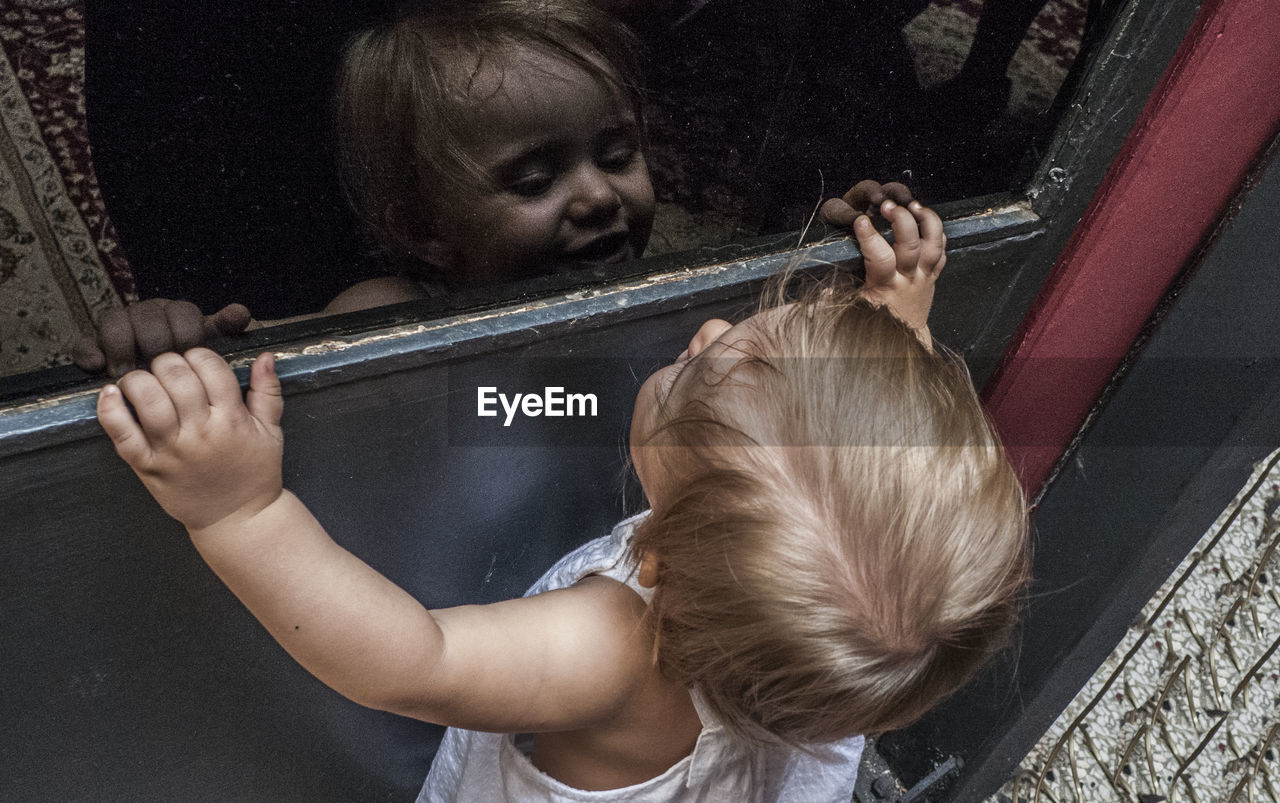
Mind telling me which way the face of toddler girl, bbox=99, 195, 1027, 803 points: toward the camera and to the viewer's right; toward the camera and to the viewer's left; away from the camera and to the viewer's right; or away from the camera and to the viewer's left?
away from the camera and to the viewer's left

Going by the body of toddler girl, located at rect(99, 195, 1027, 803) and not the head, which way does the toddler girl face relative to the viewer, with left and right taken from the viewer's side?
facing away from the viewer and to the left of the viewer
